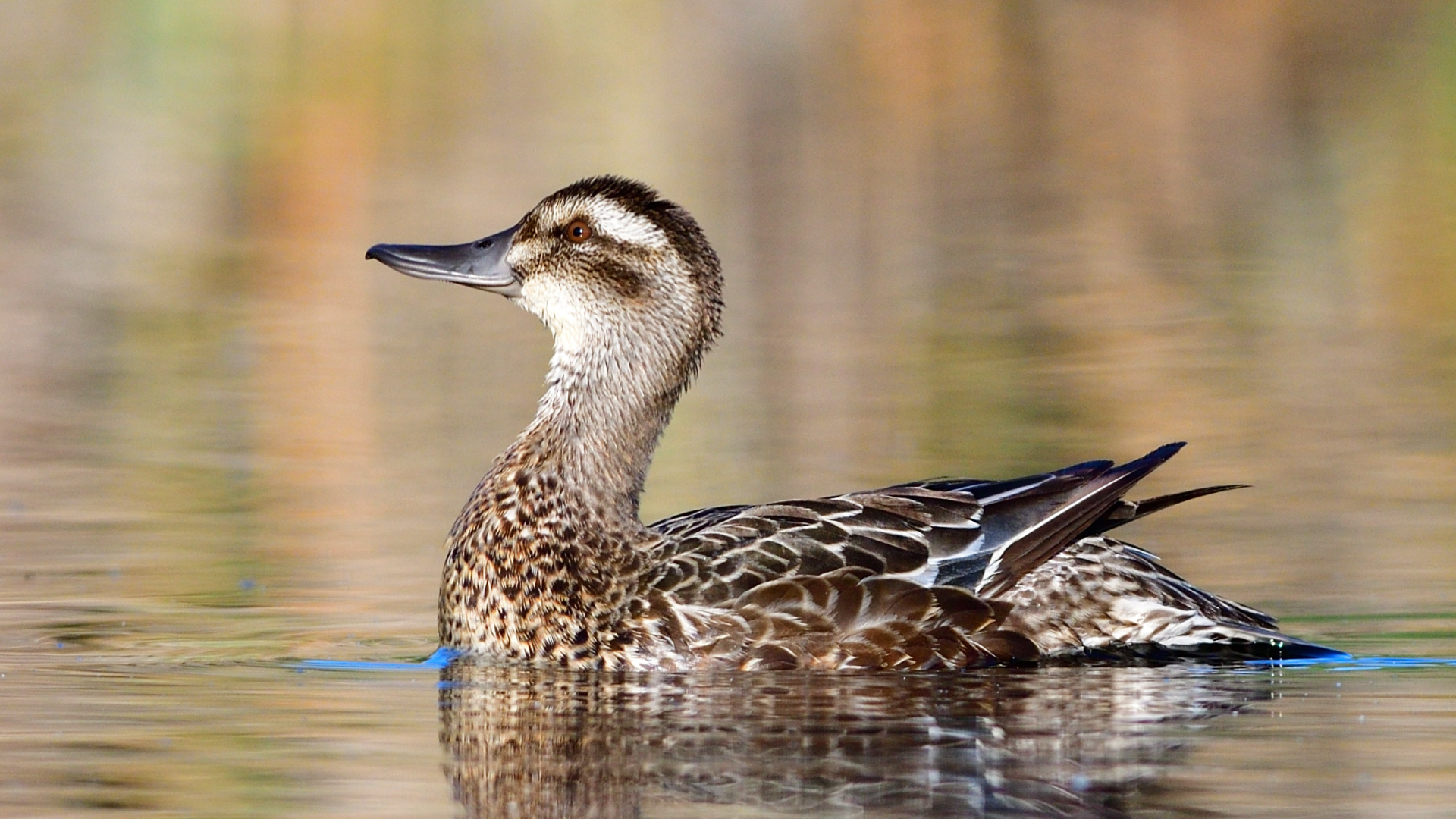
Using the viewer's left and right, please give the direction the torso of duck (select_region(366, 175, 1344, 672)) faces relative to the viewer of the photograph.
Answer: facing to the left of the viewer
